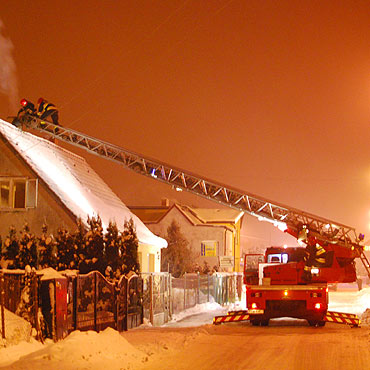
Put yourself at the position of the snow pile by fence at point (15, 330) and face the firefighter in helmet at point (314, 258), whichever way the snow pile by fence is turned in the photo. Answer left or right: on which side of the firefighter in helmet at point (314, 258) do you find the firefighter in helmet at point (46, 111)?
left

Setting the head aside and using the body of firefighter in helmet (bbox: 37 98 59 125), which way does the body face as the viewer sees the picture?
to the viewer's left

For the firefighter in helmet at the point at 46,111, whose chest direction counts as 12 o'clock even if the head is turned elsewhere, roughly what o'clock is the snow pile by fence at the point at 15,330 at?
The snow pile by fence is roughly at 9 o'clock from the firefighter in helmet.

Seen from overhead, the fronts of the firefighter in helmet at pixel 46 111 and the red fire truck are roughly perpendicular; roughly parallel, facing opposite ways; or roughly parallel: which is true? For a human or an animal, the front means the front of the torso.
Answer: roughly perpendicular

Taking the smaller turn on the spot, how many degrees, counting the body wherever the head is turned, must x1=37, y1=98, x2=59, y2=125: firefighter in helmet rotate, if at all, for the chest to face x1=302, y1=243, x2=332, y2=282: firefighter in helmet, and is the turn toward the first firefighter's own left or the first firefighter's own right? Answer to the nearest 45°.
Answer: approximately 135° to the first firefighter's own left
